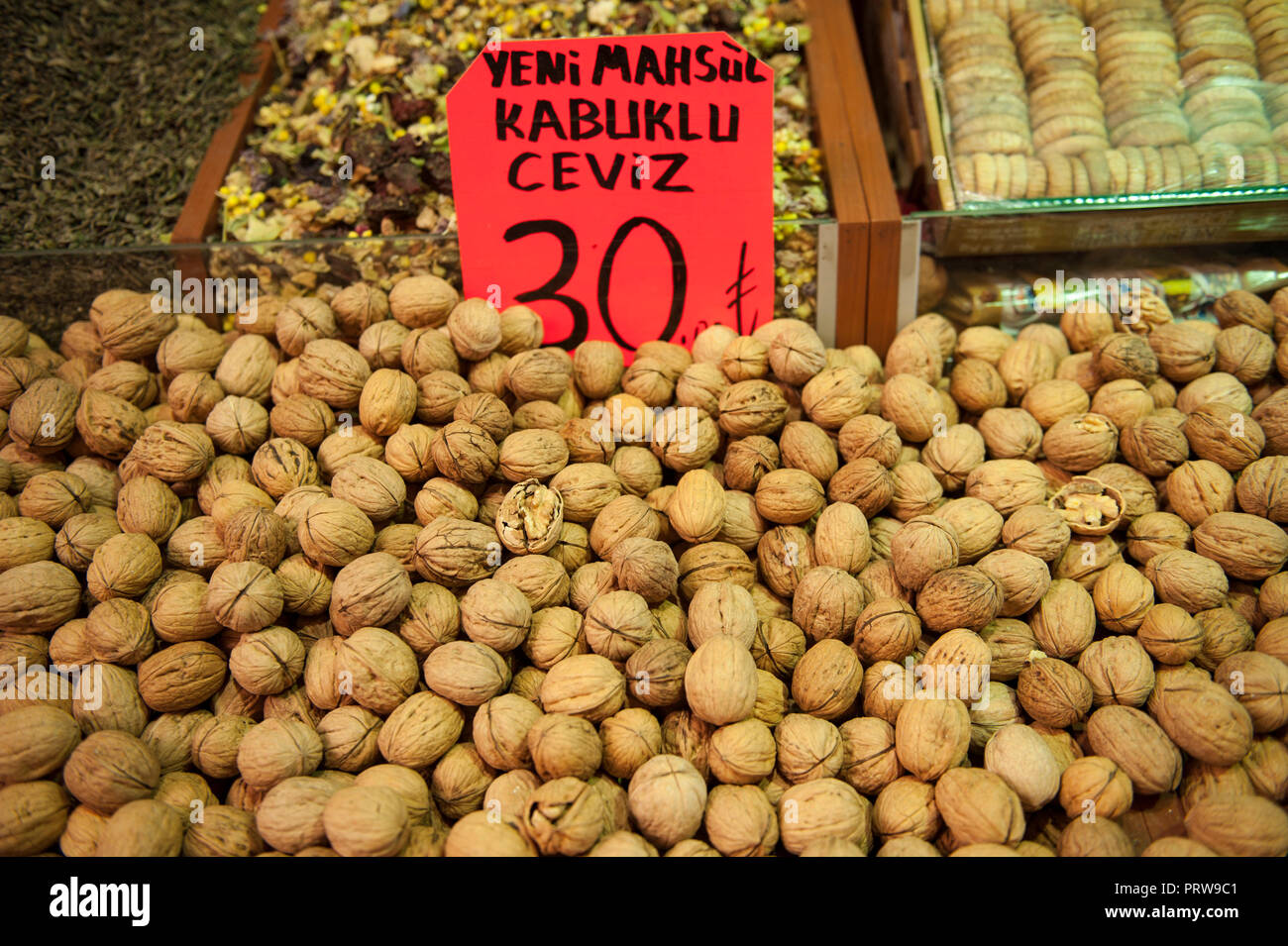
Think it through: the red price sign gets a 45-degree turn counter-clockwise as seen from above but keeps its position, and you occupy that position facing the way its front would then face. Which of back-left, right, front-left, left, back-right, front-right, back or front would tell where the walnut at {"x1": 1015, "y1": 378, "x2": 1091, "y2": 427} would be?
front-left

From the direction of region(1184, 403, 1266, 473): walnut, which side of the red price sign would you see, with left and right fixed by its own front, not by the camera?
left

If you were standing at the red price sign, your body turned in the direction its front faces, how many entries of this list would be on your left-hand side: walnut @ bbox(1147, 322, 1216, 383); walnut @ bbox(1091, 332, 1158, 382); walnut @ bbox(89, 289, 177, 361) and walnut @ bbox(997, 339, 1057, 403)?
3

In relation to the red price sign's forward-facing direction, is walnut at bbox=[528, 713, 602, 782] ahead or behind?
ahead

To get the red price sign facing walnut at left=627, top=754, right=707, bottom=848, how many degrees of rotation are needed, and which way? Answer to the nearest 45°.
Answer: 0° — it already faces it

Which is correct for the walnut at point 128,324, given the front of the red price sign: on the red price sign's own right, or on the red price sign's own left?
on the red price sign's own right

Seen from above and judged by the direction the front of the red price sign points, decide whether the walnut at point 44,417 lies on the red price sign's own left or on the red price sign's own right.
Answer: on the red price sign's own right

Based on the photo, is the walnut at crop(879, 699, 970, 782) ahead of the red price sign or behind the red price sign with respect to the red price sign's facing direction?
ahead

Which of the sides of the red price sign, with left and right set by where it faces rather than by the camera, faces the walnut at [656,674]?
front

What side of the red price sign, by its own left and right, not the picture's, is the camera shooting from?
front

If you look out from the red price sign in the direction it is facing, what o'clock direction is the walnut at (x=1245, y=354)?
The walnut is roughly at 9 o'clock from the red price sign.

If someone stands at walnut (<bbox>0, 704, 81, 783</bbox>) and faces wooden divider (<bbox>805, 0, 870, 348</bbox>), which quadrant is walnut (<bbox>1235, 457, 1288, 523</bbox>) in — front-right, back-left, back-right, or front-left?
front-right

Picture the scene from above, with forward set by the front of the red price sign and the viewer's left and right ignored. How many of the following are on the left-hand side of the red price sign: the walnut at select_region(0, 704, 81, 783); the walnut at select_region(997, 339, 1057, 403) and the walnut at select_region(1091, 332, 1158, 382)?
2

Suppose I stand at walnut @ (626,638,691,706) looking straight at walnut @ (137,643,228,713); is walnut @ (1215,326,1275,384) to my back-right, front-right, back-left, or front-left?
back-right

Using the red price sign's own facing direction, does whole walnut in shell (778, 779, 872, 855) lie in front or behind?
in front
